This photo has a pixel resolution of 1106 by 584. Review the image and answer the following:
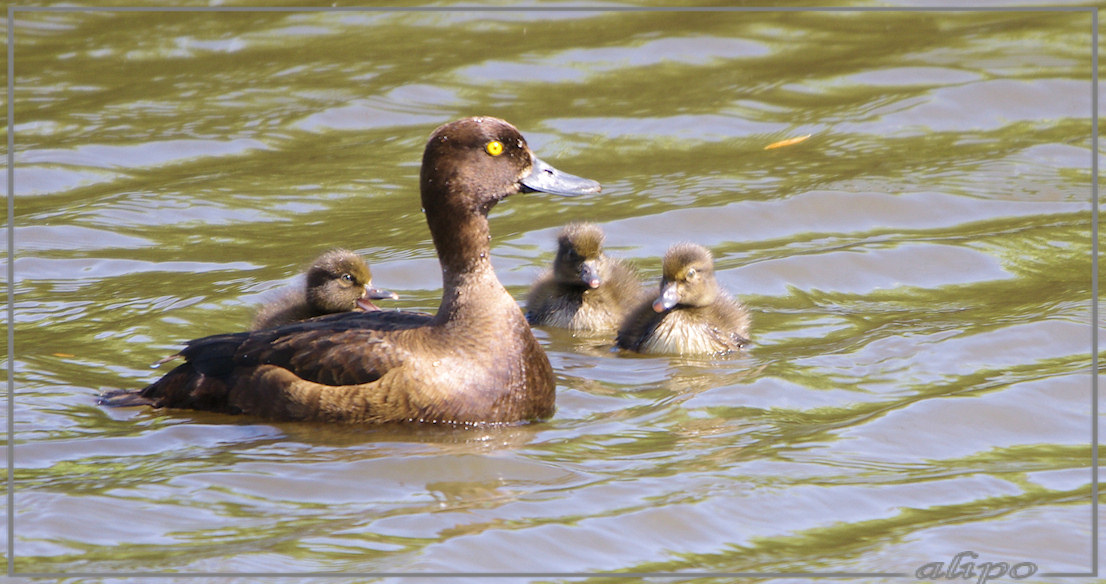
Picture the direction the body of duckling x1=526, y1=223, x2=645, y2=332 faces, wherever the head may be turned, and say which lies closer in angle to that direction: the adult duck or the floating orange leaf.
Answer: the adult duck

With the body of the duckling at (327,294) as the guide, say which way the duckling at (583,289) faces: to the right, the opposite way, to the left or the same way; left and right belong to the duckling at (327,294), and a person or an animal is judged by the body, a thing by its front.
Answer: to the right

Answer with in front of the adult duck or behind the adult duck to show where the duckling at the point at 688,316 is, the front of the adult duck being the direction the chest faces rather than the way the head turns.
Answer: in front

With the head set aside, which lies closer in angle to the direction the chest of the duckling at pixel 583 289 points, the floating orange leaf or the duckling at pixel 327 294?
the duckling

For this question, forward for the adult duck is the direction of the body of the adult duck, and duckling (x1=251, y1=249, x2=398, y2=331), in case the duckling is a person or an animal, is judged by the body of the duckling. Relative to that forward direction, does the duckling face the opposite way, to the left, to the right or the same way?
the same way

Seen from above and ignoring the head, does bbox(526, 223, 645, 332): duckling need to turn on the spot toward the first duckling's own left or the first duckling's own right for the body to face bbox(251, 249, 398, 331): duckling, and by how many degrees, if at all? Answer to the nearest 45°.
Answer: approximately 45° to the first duckling's own right

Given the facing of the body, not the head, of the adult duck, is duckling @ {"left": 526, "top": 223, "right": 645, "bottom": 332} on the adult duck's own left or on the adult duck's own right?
on the adult duck's own left

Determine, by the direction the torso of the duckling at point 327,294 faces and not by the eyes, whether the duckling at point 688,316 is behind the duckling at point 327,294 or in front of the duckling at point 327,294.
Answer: in front

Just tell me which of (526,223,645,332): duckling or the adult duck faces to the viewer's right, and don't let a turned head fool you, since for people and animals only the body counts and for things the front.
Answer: the adult duck

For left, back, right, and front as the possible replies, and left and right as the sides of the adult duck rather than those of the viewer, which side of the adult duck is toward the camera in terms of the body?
right

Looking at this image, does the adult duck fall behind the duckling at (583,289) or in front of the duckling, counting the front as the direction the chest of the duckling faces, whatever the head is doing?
in front

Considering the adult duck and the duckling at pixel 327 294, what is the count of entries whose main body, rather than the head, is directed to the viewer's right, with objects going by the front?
2

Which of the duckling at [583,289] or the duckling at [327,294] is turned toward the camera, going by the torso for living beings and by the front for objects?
the duckling at [583,289]

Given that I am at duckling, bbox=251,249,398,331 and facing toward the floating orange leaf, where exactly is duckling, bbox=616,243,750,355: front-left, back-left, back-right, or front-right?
front-right

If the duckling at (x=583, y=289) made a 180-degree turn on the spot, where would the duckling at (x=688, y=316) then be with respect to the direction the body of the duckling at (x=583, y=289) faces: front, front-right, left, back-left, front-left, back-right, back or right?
back-right

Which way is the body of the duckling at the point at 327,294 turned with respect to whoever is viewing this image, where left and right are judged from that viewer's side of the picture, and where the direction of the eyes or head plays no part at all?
facing to the right of the viewer

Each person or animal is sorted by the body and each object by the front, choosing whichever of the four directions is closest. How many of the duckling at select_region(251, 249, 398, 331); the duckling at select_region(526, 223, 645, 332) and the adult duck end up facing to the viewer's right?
2

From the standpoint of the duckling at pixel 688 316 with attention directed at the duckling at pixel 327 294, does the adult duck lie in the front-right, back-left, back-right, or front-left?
front-left

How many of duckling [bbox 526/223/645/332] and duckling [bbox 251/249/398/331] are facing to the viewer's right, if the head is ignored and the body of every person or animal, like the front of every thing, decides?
1

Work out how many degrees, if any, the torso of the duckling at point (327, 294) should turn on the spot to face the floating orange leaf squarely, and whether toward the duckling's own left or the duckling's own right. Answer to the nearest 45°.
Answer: approximately 45° to the duckling's own left

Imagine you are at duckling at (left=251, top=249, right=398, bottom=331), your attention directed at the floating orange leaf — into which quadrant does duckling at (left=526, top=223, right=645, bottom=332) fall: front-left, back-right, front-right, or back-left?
front-right

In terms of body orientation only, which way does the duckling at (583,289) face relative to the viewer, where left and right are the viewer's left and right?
facing the viewer
